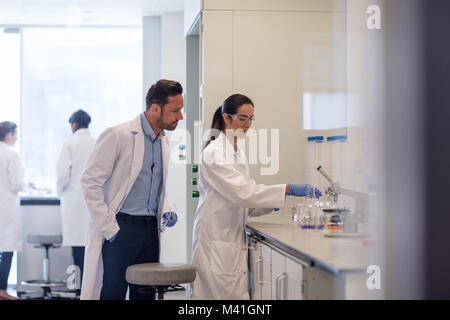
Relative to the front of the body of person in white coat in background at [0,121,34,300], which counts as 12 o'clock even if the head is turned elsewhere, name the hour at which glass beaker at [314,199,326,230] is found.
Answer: The glass beaker is roughly at 2 o'clock from the person in white coat in background.

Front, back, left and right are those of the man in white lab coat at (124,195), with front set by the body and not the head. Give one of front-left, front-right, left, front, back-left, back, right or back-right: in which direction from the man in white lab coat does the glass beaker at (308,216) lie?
front-left

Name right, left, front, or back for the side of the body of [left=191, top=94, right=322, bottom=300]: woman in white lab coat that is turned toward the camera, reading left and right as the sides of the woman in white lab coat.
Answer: right

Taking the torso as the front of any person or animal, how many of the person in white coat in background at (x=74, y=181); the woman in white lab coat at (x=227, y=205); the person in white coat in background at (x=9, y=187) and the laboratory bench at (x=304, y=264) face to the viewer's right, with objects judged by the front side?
2

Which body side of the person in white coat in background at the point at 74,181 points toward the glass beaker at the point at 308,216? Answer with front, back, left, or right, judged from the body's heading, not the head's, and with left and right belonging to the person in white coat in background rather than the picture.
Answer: back

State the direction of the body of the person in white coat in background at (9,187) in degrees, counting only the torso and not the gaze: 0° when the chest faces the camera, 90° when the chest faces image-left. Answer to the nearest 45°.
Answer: approximately 270°

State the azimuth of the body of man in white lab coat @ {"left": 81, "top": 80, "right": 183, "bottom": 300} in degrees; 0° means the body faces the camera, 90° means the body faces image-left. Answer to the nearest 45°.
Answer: approximately 315°

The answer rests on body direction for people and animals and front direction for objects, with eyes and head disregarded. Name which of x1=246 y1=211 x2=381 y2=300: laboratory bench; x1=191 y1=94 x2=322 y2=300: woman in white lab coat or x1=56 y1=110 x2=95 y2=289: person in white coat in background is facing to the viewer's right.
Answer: the woman in white lab coat

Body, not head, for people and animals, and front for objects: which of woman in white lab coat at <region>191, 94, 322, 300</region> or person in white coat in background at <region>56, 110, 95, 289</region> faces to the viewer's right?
the woman in white lab coat

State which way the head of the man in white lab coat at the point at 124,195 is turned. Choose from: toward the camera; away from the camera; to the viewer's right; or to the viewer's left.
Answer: to the viewer's right

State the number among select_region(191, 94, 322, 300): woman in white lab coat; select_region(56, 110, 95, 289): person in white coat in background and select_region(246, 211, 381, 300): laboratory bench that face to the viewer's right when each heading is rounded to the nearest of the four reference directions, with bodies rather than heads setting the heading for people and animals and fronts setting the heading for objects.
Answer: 1
